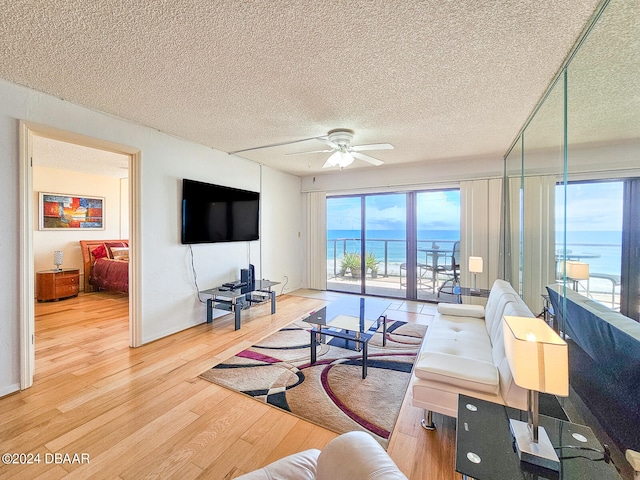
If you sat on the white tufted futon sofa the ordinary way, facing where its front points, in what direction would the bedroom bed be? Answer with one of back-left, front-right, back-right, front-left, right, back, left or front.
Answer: front

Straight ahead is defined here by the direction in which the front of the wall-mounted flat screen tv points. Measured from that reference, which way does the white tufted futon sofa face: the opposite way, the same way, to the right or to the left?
the opposite way

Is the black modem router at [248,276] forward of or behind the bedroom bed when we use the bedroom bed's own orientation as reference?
forward

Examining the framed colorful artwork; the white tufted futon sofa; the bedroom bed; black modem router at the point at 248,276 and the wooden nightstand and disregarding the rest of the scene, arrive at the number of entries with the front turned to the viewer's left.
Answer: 1

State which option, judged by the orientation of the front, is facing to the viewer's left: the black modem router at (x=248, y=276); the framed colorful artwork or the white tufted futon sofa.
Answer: the white tufted futon sofa

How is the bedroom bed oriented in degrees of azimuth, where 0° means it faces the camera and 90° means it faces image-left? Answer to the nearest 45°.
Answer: approximately 315°

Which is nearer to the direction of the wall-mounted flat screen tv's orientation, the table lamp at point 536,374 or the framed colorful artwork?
the table lamp

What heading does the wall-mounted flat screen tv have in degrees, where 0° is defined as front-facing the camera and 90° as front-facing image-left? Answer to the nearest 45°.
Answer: approximately 315°

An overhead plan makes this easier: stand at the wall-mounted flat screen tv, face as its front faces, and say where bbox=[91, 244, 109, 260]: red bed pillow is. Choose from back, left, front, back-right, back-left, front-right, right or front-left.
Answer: back

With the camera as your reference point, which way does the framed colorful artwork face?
facing the viewer and to the right of the viewer

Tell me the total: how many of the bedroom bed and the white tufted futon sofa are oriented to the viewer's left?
1

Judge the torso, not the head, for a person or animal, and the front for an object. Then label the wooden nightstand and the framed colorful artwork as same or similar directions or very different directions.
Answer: same or similar directions
